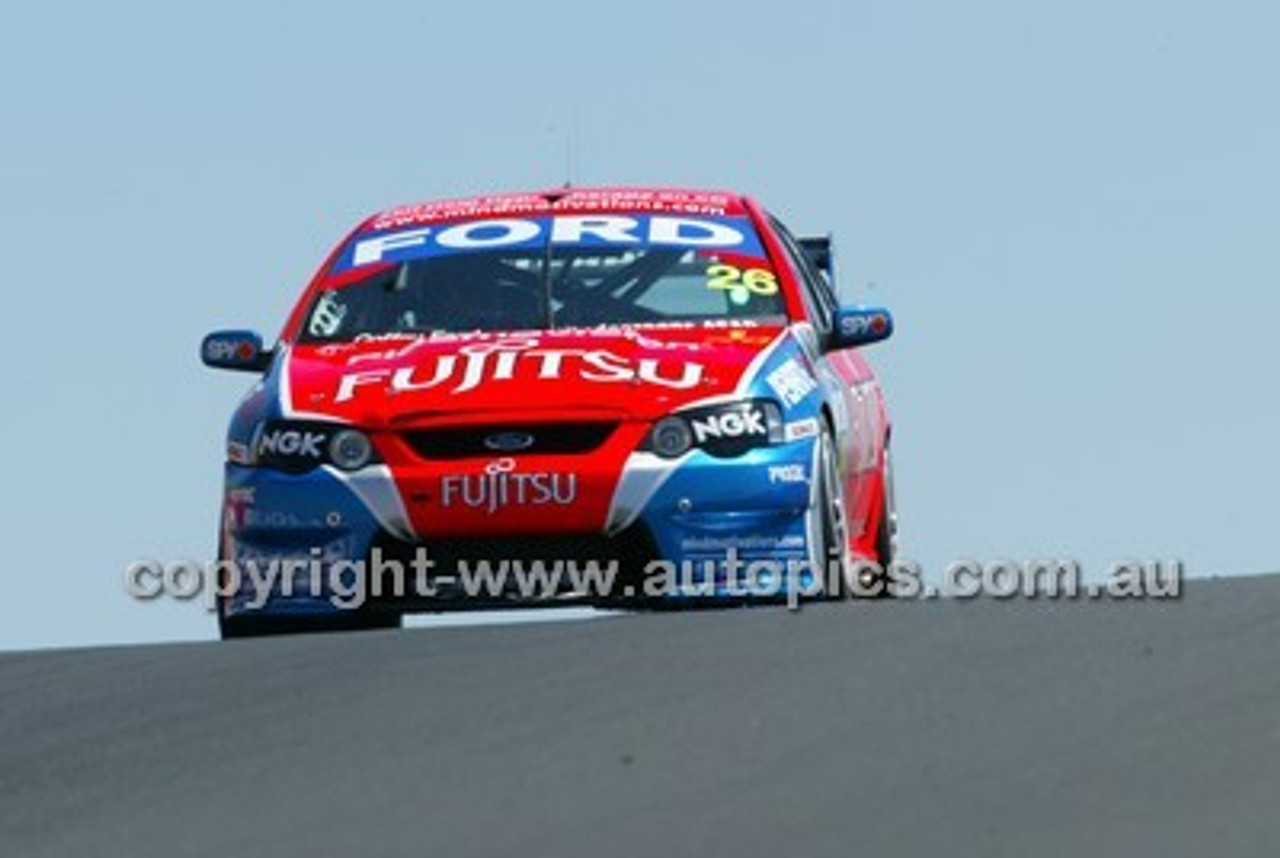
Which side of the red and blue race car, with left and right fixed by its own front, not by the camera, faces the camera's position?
front
